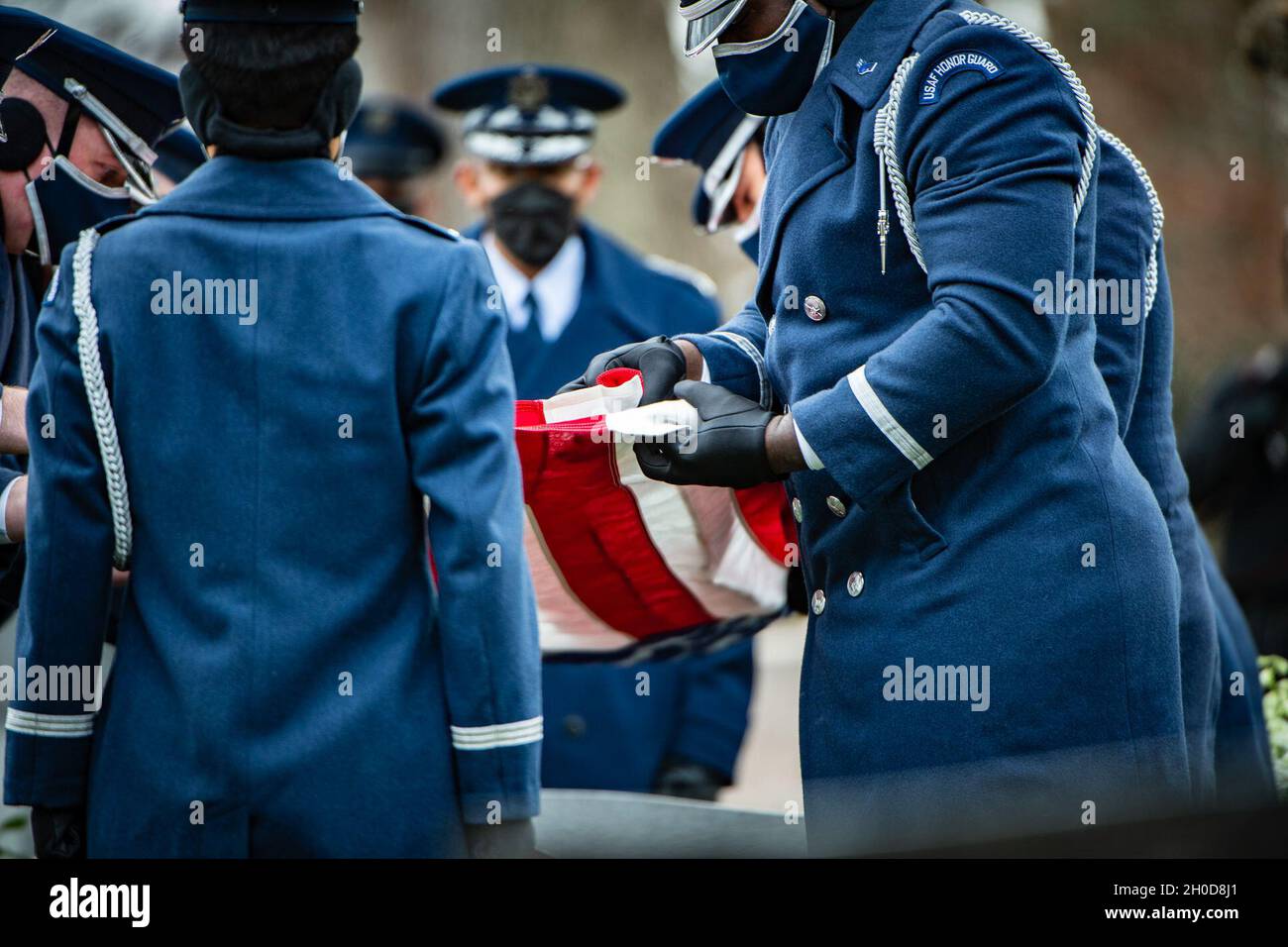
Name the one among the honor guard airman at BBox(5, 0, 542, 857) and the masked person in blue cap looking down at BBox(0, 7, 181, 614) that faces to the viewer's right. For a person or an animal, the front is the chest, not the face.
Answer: the masked person in blue cap looking down

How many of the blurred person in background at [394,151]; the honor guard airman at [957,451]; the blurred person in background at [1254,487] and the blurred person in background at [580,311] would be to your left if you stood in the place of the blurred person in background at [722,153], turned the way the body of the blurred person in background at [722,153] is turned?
1

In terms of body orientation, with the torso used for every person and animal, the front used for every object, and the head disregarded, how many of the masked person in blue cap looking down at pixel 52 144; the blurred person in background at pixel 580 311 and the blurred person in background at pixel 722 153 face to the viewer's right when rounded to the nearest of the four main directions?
1

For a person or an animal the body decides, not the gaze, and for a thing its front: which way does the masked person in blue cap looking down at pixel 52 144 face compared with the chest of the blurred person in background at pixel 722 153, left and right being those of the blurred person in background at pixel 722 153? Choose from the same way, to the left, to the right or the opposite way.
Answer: the opposite way

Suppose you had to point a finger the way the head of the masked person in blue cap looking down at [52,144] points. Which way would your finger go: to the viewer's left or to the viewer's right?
to the viewer's right

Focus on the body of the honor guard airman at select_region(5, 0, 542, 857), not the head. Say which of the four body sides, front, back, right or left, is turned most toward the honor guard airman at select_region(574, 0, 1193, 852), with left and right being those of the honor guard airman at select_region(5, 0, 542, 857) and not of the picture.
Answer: right

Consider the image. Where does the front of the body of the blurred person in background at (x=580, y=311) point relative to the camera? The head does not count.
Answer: toward the camera

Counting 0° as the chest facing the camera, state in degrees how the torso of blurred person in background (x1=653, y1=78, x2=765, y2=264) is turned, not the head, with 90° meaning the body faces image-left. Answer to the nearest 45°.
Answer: approximately 90°

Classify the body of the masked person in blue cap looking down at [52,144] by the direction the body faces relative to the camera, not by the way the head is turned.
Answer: to the viewer's right

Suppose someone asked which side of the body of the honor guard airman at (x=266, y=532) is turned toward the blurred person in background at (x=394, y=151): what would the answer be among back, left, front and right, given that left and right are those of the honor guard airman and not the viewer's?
front

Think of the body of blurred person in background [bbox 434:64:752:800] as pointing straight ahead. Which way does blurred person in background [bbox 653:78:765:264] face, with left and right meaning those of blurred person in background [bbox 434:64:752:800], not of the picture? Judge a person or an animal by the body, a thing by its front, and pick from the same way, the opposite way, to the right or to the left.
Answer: to the right

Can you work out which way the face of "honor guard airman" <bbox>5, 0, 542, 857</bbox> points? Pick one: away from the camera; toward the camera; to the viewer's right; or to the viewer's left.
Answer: away from the camera

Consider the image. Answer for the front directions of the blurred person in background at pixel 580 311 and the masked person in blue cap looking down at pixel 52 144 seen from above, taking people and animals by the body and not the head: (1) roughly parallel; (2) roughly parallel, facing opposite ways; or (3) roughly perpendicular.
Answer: roughly perpendicular

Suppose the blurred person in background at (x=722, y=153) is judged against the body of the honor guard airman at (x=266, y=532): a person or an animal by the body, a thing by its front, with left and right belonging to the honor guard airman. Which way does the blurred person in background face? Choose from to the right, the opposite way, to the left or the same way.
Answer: to the left

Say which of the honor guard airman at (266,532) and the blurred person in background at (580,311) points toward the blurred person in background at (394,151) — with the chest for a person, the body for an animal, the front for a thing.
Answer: the honor guard airman

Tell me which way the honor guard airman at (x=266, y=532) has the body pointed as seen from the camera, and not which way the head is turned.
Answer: away from the camera
